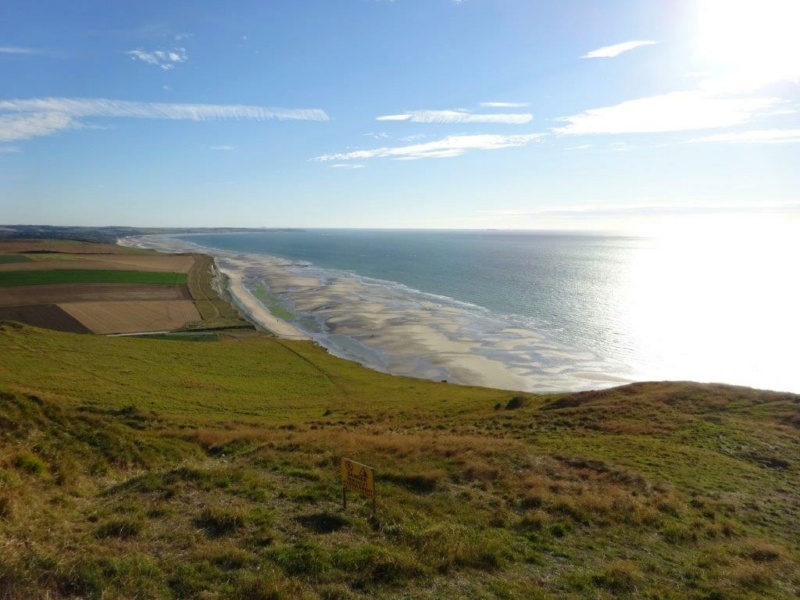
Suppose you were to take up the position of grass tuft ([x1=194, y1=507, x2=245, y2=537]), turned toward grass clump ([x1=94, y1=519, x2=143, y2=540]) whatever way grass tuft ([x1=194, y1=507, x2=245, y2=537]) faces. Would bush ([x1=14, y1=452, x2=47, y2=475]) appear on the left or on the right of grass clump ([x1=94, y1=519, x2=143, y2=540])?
right

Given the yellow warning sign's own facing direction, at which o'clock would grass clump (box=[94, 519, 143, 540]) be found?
The grass clump is roughly at 1 o'clock from the yellow warning sign.

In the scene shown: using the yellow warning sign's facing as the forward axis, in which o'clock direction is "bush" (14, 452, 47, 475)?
The bush is roughly at 2 o'clock from the yellow warning sign.

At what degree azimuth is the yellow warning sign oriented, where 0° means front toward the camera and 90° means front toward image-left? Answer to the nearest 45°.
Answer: approximately 45°

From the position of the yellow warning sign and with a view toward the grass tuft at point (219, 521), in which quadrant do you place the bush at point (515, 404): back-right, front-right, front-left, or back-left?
back-right

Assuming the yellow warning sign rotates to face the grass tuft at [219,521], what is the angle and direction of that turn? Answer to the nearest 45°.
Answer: approximately 45° to its right

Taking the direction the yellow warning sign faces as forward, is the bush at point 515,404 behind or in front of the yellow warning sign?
behind
